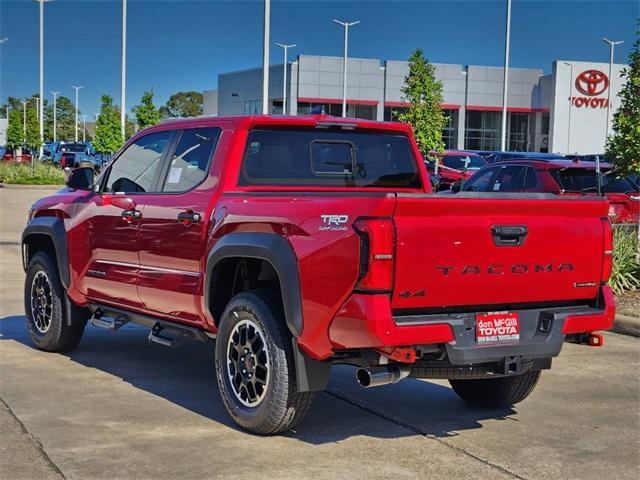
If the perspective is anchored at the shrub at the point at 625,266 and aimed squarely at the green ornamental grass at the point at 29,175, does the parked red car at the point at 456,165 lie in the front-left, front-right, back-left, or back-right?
front-right

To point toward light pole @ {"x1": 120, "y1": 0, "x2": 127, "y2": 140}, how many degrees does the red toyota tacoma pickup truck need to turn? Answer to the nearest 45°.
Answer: approximately 45° to its right

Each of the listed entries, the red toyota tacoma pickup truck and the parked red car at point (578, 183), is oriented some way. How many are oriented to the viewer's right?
0

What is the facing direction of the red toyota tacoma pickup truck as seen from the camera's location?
facing away from the viewer and to the left of the viewer

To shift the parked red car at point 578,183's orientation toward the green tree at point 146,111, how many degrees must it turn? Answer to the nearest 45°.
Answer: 0° — it already faces it

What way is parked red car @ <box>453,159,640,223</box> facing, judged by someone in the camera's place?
facing away from the viewer and to the left of the viewer

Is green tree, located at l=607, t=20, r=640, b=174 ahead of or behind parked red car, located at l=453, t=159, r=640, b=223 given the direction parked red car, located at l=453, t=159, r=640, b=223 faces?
behind

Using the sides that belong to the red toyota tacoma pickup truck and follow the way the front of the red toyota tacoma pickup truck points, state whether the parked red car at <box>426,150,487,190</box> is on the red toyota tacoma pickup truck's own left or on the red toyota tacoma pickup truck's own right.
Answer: on the red toyota tacoma pickup truck's own right

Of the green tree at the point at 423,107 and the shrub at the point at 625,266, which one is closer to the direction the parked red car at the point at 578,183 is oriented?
the green tree

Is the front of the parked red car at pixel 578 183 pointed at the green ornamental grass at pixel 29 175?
yes
